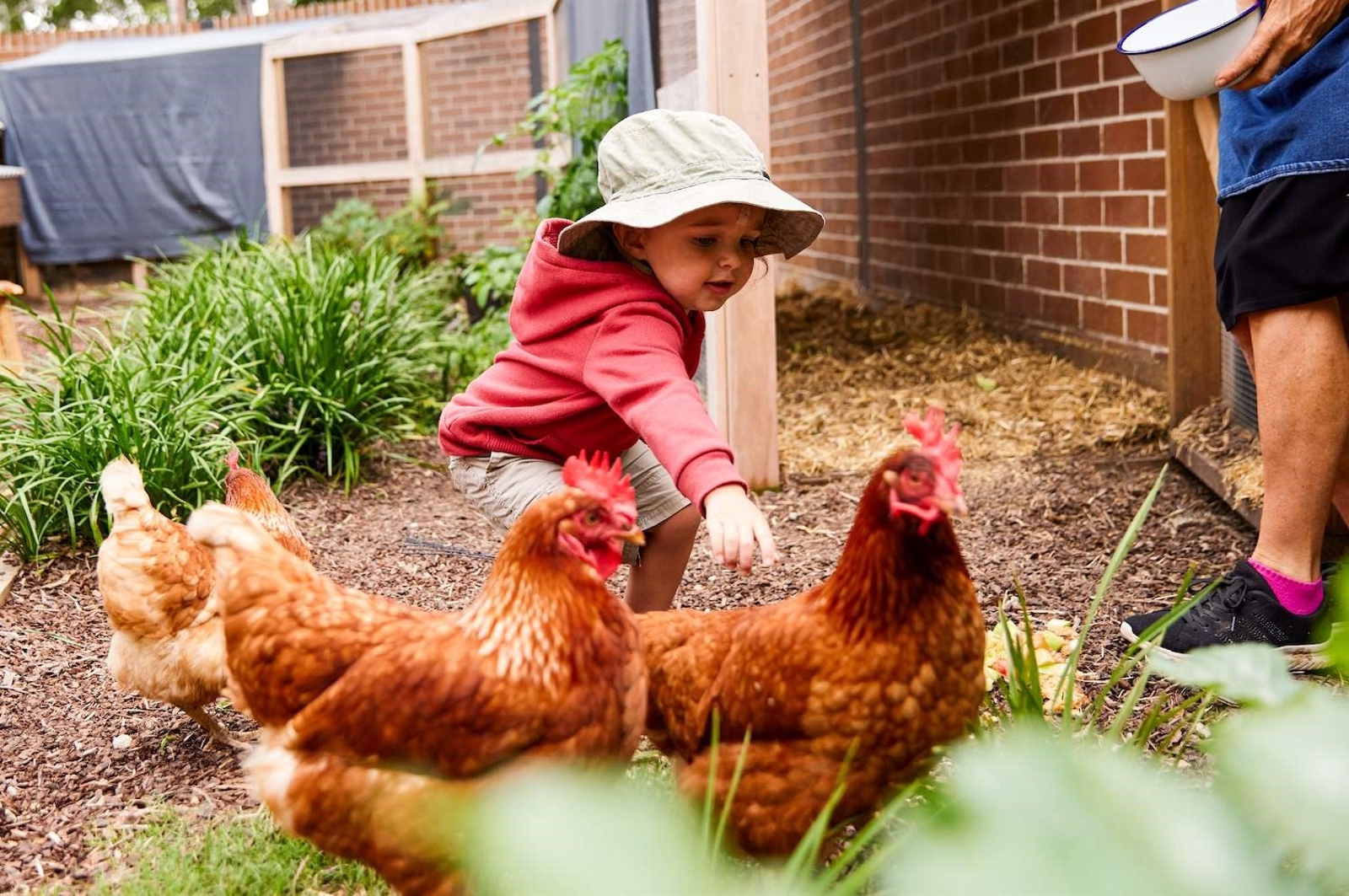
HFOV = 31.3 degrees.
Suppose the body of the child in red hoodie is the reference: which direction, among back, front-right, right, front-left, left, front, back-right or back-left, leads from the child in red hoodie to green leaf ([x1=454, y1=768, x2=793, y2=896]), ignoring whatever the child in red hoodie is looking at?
right

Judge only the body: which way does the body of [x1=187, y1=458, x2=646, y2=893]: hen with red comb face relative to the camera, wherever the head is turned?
to the viewer's right

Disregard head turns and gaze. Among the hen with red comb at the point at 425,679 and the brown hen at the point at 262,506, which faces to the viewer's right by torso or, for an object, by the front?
the hen with red comb

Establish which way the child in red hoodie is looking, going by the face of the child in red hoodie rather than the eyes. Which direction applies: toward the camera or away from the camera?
toward the camera

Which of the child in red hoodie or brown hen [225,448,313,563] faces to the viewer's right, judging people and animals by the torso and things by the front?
the child in red hoodie

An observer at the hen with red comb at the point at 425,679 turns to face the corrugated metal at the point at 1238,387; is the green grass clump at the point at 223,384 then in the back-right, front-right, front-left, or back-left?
front-left

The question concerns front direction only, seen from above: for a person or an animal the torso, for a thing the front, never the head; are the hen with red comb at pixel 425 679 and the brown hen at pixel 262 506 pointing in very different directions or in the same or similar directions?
very different directions

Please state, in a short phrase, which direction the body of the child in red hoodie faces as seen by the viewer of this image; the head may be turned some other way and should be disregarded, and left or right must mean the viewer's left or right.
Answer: facing to the right of the viewer

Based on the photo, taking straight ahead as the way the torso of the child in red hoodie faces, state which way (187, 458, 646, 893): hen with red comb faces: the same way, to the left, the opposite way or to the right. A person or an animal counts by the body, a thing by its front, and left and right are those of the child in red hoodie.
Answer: the same way

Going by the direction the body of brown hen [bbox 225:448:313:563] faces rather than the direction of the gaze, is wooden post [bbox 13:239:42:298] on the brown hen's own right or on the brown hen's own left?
on the brown hen's own right

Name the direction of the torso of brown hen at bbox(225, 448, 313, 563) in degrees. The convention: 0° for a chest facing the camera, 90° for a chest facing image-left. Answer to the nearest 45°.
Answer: approximately 90°
